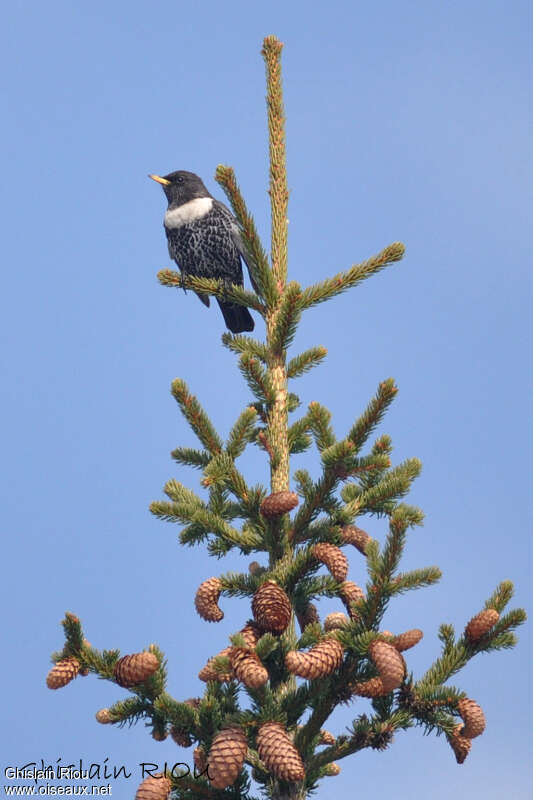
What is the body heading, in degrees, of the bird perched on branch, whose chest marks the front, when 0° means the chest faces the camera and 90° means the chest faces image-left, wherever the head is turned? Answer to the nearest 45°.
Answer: approximately 45°
